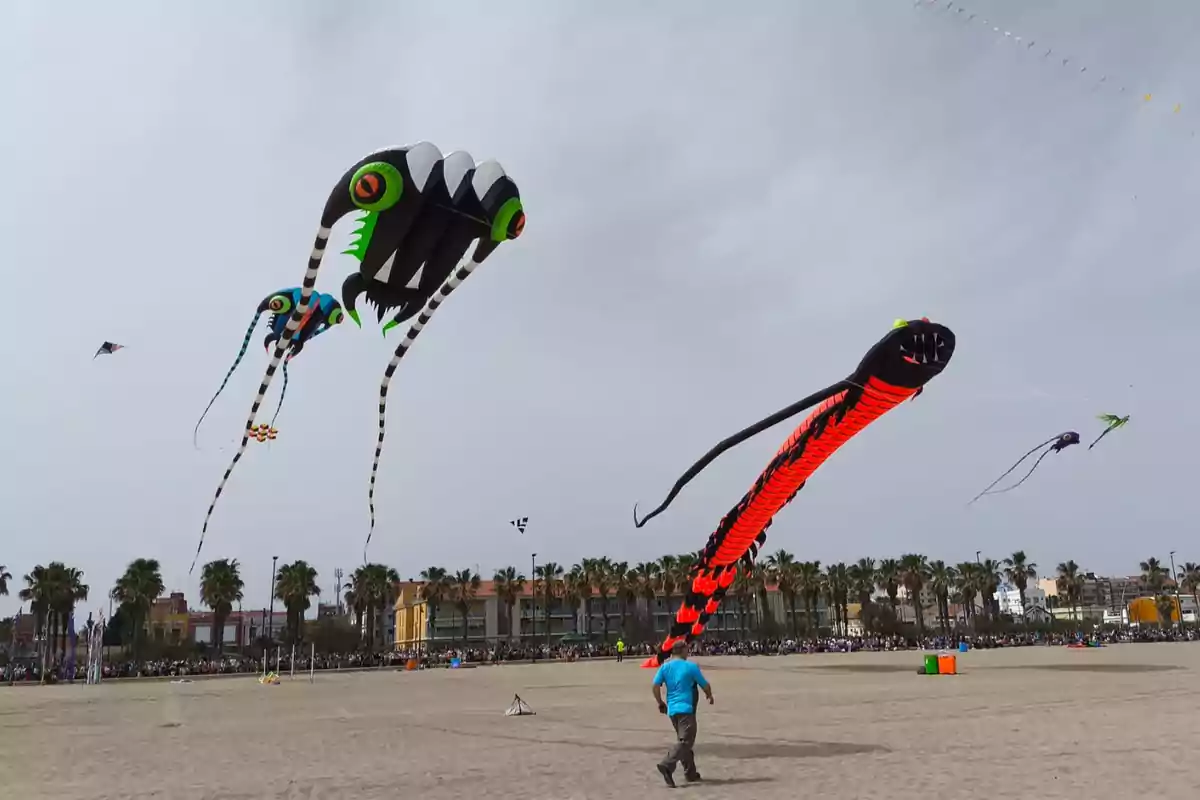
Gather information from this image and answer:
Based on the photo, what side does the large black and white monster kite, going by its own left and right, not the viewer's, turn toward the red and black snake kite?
left

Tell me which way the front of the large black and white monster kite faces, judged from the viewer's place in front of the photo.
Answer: facing the viewer and to the right of the viewer

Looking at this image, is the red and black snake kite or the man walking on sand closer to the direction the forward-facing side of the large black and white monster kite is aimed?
the man walking on sand

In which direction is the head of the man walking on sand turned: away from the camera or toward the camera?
away from the camera

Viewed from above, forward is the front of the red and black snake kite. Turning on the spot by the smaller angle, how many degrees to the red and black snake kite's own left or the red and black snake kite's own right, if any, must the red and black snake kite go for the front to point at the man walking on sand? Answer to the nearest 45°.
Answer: approximately 45° to the red and black snake kite's own right

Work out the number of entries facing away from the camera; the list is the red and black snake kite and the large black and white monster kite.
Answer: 0
